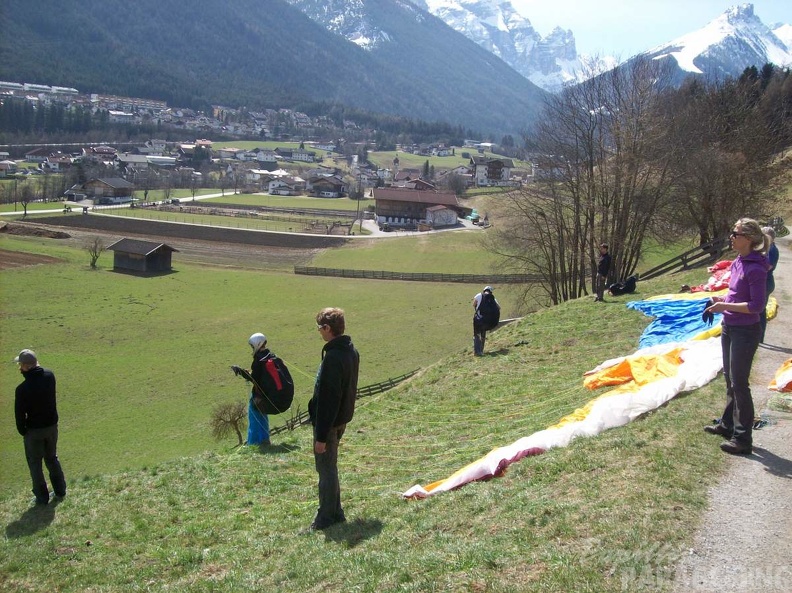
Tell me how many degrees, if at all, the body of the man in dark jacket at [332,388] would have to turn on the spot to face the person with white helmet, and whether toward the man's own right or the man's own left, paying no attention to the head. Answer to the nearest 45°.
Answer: approximately 90° to the man's own right

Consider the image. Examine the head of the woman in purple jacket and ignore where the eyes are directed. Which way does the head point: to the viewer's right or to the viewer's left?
to the viewer's left

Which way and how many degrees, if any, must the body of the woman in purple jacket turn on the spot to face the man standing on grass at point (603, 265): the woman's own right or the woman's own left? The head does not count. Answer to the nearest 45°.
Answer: approximately 90° to the woman's own right

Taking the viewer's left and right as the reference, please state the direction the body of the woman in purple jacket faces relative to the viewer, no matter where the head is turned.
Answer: facing to the left of the viewer

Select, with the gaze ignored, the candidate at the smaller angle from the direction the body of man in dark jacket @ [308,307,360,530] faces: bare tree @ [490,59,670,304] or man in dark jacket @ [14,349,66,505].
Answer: the man in dark jacket

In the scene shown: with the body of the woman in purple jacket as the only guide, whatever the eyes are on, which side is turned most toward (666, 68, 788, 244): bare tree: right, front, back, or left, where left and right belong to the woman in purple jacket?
right

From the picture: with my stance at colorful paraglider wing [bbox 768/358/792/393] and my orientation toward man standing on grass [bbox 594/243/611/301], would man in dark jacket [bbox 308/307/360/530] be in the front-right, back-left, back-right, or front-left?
back-left

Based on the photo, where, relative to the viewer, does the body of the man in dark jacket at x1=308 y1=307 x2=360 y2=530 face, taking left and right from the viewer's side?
facing to the left of the viewer

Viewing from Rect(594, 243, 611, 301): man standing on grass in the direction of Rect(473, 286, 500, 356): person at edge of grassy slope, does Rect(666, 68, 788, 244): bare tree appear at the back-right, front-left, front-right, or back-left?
back-right

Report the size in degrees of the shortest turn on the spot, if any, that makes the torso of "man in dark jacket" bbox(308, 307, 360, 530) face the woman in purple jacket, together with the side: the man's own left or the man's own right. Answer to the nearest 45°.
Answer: approximately 180°

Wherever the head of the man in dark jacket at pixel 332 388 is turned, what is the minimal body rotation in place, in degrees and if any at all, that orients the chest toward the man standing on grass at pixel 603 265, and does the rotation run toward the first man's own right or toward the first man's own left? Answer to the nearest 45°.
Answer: approximately 135° to the first man's own right
